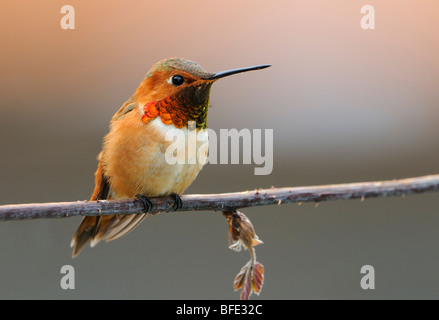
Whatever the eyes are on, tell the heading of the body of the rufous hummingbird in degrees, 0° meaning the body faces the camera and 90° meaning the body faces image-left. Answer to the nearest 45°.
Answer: approximately 315°
